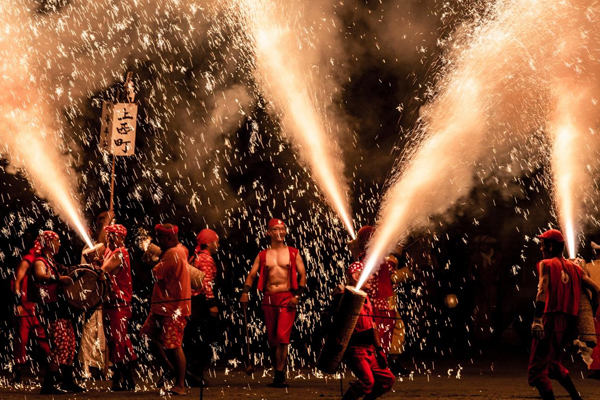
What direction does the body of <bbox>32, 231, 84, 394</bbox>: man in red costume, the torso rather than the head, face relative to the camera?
to the viewer's right

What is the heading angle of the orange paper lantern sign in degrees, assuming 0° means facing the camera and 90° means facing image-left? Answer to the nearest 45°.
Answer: approximately 0°

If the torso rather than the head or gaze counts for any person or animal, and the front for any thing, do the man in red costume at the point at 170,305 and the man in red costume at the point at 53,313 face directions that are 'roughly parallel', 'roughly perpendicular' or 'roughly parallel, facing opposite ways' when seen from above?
roughly parallel, facing opposite ways

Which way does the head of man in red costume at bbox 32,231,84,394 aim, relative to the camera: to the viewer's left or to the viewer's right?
to the viewer's right

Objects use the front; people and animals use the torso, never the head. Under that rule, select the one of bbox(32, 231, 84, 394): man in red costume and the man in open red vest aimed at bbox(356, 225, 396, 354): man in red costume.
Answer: bbox(32, 231, 84, 394): man in red costume

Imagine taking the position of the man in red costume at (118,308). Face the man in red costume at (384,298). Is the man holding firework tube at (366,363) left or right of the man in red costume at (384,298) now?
right

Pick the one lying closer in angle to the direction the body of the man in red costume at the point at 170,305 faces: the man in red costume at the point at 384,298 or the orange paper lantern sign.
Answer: the orange paper lantern sign

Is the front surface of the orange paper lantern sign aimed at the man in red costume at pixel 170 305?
yes

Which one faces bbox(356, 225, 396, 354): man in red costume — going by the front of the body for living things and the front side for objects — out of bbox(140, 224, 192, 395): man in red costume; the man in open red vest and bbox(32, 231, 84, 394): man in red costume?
bbox(32, 231, 84, 394): man in red costume

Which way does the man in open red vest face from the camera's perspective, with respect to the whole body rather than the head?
toward the camera

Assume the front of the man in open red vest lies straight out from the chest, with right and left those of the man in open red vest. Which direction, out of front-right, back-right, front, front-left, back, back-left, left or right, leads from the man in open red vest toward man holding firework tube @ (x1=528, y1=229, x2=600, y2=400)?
front-left

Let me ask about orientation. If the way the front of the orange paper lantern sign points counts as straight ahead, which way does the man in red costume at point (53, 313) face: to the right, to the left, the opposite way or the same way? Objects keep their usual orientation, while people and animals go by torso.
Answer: to the left

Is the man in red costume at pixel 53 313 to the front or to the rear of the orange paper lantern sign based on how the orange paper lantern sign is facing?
to the front

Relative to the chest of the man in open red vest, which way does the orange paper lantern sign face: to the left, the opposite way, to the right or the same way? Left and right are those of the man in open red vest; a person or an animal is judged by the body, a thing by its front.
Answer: the same way
